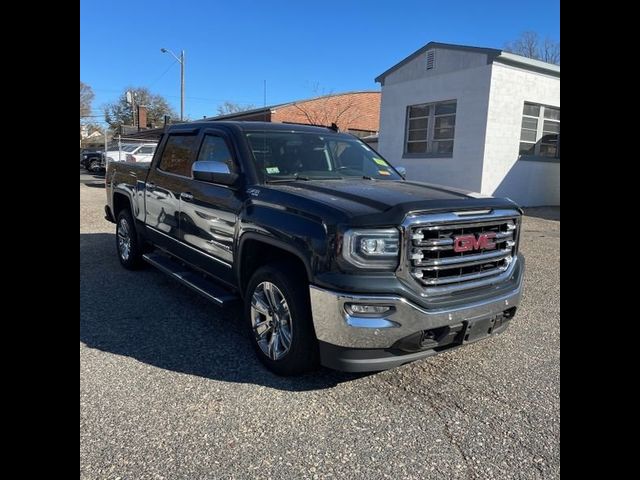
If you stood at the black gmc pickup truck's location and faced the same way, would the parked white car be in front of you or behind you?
behind

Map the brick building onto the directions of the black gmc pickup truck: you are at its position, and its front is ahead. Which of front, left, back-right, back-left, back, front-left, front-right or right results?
back-left

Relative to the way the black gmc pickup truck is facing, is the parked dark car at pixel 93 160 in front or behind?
behind

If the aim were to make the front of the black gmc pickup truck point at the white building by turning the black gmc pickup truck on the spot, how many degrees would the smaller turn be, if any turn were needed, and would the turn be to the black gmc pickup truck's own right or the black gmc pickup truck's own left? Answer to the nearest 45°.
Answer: approximately 135° to the black gmc pickup truck's own left

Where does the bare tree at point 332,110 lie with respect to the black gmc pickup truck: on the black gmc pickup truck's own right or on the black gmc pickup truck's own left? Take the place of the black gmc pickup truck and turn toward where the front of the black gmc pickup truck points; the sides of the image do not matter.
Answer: on the black gmc pickup truck's own left

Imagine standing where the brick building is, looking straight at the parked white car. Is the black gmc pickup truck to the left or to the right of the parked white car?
left
